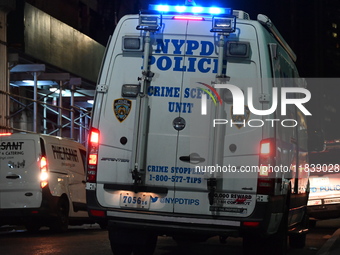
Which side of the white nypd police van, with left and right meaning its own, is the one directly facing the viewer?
back

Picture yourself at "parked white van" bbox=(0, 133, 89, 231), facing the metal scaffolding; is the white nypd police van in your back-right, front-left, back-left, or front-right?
back-right

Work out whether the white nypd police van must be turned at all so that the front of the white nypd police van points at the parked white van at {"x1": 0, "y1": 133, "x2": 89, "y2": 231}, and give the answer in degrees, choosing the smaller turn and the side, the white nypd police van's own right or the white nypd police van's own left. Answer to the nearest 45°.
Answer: approximately 45° to the white nypd police van's own left

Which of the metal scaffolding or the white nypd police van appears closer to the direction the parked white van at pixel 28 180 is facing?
the metal scaffolding

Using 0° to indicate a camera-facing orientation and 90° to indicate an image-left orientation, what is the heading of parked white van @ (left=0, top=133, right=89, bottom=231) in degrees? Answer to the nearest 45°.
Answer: approximately 225°

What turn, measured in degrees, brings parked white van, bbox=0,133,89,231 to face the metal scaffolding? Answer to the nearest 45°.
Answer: approximately 45° to its left
